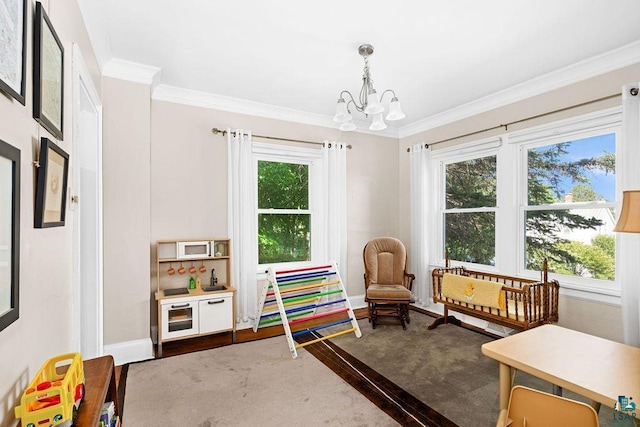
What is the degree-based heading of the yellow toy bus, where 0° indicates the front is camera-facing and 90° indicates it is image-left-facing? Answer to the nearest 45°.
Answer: approximately 45°

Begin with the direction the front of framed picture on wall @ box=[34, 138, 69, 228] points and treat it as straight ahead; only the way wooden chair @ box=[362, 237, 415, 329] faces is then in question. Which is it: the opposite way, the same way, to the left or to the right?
to the right

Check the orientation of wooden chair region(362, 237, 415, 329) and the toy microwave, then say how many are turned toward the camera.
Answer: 2

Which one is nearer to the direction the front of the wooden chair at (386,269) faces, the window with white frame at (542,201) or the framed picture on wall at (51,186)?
the framed picture on wall

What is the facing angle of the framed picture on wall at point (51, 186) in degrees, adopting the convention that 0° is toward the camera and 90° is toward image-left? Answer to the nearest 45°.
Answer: approximately 315°

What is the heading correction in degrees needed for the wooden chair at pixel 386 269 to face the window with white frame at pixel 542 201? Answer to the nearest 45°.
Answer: approximately 90° to its left
